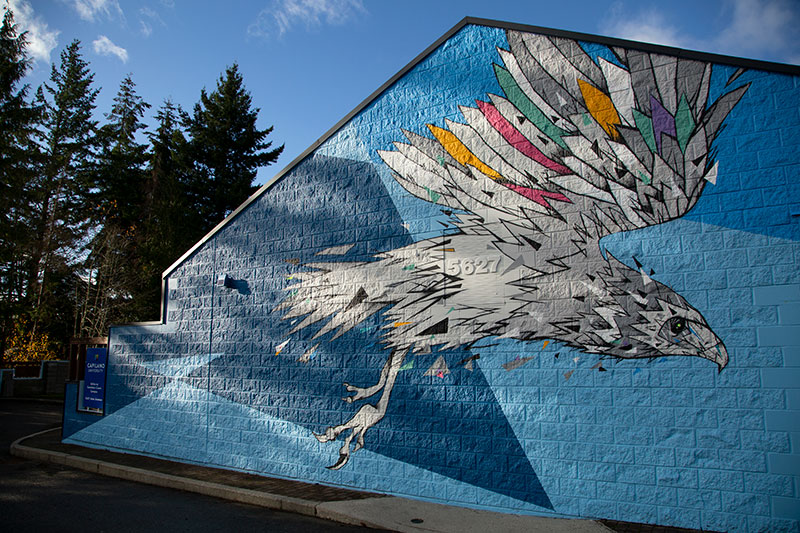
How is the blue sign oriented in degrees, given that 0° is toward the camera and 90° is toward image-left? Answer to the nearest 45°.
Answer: approximately 0°

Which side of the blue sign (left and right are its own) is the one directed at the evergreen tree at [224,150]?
back

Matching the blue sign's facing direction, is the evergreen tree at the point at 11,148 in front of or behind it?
behind

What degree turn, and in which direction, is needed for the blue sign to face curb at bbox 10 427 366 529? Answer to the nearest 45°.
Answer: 0° — it already faces it

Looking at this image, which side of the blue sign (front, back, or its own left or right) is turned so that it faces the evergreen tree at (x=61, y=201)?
back

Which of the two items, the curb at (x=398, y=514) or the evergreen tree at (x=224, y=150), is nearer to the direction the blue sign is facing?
the curb

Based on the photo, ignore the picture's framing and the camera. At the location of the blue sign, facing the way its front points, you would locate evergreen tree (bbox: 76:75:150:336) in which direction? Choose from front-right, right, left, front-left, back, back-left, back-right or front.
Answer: back
